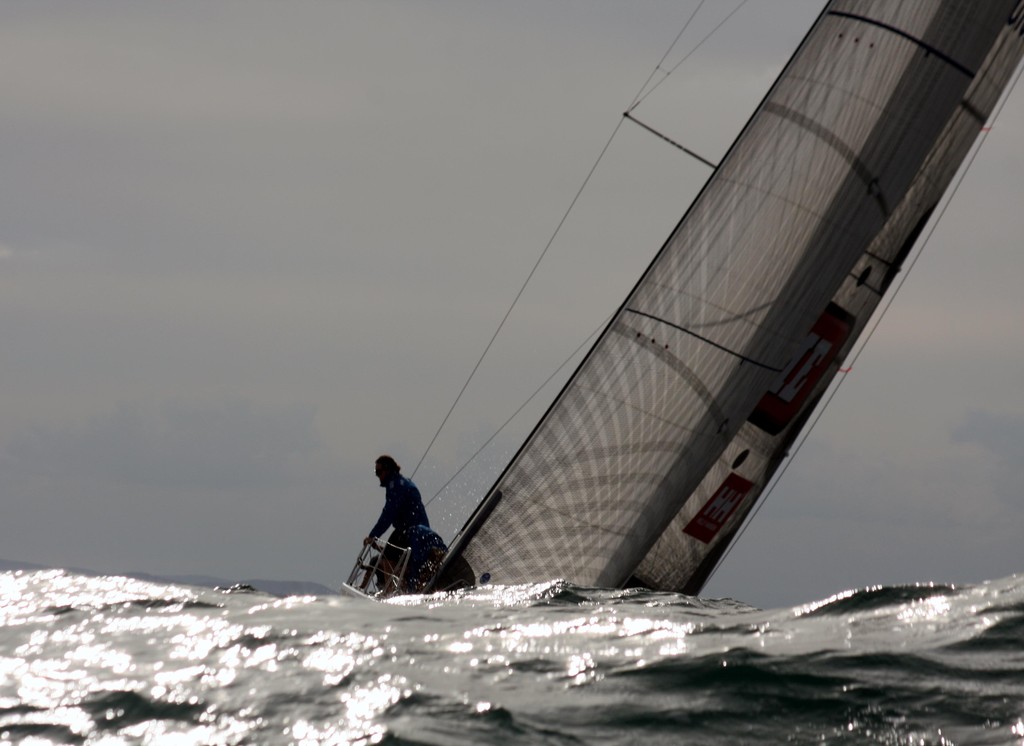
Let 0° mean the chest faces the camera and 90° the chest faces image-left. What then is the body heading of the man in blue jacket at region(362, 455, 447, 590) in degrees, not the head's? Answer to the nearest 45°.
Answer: approximately 90°
